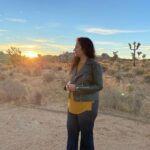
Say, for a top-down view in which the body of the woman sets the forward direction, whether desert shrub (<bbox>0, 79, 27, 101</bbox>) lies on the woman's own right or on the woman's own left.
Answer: on the woman's own right

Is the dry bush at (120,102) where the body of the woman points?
no

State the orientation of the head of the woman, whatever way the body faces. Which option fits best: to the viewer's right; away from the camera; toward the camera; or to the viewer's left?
to the viewer's left

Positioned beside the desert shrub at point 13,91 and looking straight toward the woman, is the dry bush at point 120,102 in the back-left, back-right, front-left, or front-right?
front-left

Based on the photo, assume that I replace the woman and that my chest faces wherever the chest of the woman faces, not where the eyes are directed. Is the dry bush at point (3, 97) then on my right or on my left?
on my right

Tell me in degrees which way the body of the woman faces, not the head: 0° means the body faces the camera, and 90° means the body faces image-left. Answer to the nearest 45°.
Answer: approximately 45°

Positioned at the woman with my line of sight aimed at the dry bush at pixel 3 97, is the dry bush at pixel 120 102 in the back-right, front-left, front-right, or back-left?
front-right
